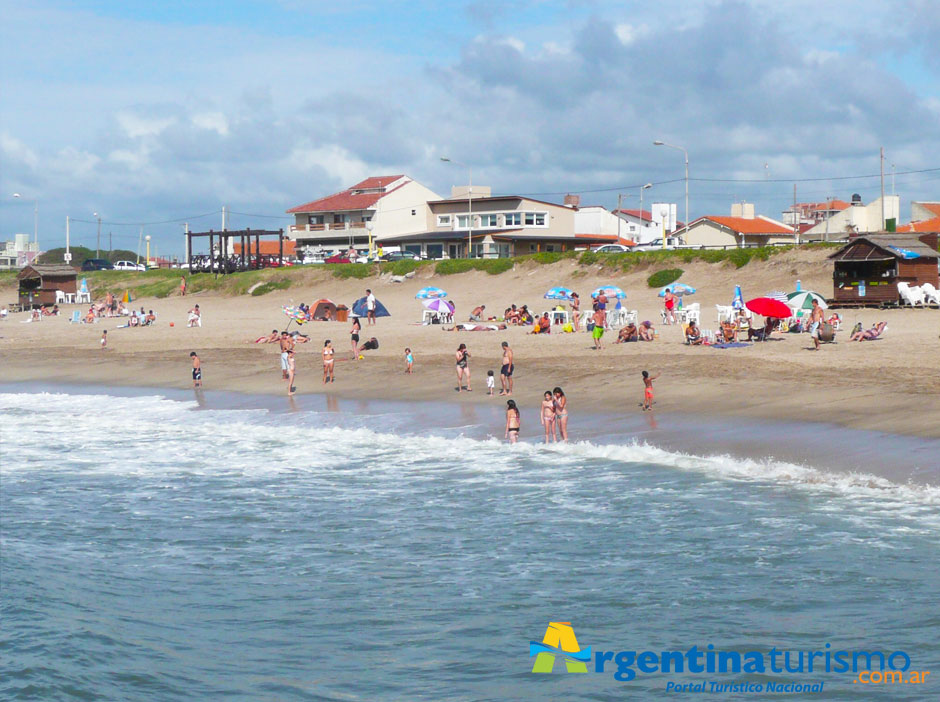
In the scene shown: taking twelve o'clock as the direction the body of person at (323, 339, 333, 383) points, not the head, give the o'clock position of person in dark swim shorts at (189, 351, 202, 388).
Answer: person in dark swim shorts at (189, 351, 202, 388) is roughly at 4 o'clock from person at (323, 339, 333, 383).

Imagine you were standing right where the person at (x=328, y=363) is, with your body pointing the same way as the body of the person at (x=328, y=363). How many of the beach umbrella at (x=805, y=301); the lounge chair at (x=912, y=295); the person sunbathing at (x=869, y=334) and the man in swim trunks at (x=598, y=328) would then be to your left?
4

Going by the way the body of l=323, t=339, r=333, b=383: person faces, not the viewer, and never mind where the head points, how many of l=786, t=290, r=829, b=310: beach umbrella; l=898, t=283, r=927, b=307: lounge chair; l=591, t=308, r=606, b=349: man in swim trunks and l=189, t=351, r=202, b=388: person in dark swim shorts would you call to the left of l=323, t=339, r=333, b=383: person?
3

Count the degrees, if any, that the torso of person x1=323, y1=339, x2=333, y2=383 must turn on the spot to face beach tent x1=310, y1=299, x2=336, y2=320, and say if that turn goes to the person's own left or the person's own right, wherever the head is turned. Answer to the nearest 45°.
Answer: approximately 180°

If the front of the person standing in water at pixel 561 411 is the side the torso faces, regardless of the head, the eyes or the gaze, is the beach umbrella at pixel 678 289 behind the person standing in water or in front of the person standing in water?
behind

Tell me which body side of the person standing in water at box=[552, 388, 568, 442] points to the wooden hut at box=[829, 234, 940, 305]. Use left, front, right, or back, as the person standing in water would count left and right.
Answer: back

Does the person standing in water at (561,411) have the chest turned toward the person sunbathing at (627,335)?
no

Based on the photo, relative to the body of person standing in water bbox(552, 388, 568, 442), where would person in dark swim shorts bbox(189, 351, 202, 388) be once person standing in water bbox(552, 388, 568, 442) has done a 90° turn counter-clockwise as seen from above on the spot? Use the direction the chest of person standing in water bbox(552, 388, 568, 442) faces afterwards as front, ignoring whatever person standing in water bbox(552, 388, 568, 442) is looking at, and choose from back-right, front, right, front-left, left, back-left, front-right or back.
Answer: back

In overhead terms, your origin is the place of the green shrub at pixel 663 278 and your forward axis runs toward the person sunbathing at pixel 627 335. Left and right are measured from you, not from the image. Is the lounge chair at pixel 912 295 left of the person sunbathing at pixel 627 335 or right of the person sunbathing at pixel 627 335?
left

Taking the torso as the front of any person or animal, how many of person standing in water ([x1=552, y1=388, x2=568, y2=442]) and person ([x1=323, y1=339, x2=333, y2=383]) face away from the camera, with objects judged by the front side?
0

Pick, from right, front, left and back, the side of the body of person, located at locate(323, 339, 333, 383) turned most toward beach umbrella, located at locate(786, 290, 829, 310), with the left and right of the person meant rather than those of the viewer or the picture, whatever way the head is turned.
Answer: left

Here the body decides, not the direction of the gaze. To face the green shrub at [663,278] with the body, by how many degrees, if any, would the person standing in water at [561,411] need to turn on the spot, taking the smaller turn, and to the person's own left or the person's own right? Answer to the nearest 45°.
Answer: approximately 135° to the person's own right

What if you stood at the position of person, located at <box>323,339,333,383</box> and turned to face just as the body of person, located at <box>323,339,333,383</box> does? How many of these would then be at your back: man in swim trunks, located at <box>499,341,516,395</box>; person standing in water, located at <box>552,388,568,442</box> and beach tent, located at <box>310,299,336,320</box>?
1

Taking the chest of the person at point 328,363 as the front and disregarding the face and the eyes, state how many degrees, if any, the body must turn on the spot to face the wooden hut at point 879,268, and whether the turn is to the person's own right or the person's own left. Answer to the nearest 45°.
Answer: approximately 90° to the person's own left

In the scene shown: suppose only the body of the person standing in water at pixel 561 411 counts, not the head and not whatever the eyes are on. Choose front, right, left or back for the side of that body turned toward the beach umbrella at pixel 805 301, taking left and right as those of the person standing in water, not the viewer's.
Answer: back

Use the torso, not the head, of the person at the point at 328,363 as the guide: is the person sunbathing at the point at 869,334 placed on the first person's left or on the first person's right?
on the first person's left

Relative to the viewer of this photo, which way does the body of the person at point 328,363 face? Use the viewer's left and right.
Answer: facing the viewer
